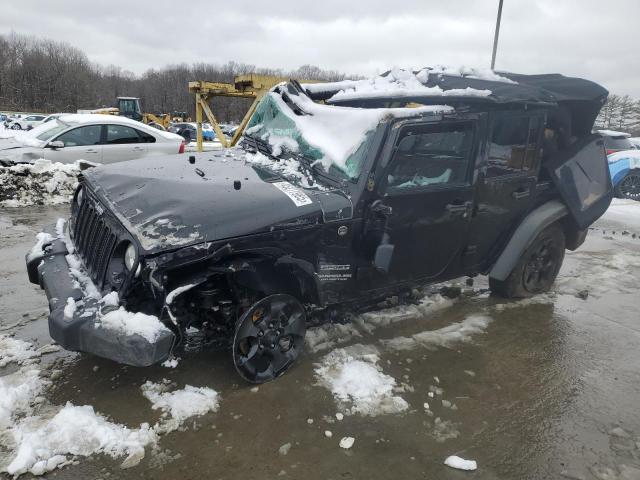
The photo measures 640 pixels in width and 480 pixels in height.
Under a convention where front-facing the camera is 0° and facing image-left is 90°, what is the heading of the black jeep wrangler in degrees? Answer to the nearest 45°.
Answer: approximately 45°

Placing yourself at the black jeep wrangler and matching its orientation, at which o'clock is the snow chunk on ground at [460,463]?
The snow chunk on ground is roughly at 9 o'clock from the black jeep wrangler.

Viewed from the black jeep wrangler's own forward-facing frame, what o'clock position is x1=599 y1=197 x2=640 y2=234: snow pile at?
The snow pile is roughly at 6 o'clock from the black jeep wrangler.

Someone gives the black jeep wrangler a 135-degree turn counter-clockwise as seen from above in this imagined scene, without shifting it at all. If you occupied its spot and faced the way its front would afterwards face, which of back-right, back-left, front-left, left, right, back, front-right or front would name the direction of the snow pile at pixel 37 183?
back-left

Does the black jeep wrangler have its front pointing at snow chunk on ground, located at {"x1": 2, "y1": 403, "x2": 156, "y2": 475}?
yes

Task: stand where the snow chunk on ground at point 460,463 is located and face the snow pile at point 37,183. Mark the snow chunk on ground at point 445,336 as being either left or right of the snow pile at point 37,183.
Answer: right

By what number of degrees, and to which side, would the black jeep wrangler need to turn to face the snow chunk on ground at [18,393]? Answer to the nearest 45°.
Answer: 0° — it already faces it

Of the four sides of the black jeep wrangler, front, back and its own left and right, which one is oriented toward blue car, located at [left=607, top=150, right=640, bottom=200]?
back
